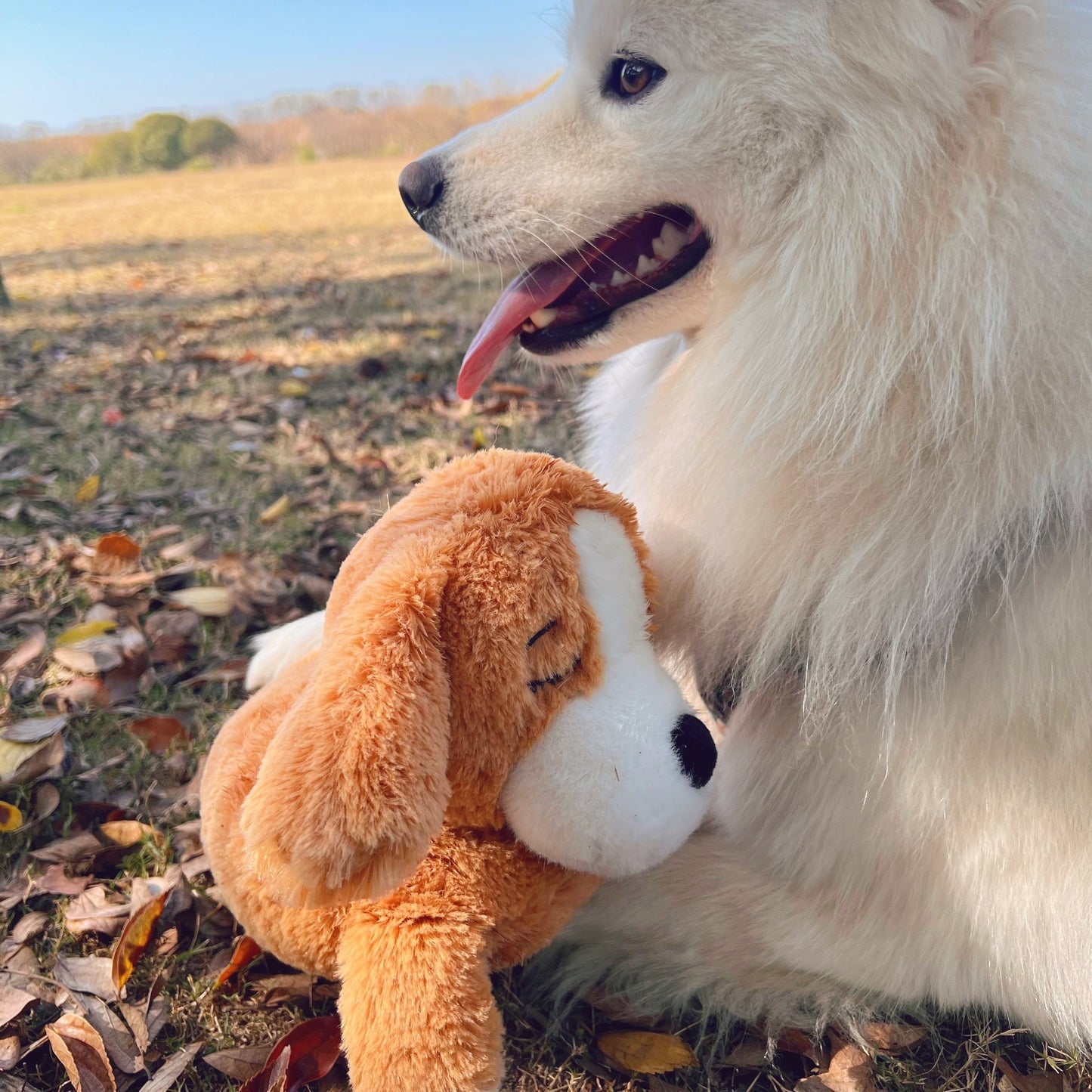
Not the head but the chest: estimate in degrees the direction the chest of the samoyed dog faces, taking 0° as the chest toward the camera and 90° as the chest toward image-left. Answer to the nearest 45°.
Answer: approximately 90°

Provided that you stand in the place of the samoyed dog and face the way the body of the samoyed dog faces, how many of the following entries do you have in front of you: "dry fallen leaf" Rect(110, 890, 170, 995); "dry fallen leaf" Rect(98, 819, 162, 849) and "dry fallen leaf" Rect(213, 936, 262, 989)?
3
